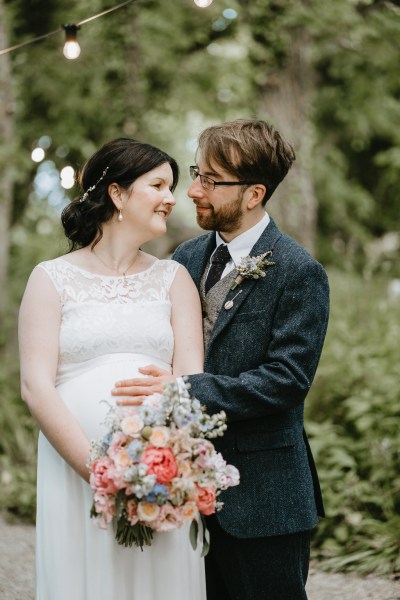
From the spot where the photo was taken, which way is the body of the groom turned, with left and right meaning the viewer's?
facing the viewer and to the left of the viewer

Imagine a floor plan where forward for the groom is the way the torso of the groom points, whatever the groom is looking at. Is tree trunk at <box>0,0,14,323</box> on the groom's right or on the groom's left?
on the groom's right

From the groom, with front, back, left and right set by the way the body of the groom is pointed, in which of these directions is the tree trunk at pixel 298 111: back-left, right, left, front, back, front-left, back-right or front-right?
back-right
